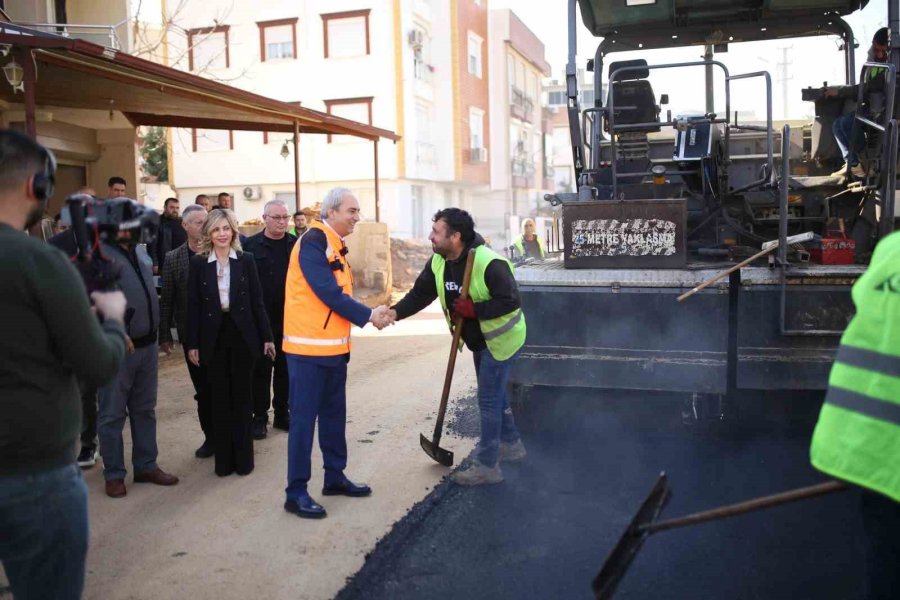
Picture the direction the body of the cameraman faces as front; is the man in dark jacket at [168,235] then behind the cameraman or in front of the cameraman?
in front

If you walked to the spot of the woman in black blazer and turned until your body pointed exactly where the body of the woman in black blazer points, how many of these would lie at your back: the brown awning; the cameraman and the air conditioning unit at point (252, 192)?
2

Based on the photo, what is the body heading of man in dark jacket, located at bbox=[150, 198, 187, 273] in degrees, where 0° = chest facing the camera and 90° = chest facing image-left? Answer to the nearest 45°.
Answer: approximately 315°

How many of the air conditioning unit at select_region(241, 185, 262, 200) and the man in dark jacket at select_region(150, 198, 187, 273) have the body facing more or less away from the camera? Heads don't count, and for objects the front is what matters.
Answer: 0

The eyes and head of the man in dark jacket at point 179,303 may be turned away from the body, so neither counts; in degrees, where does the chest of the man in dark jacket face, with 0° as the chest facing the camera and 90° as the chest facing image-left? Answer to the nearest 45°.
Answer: approximately 315°

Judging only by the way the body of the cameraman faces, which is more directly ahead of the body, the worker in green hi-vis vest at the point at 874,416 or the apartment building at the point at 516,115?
the apartment building

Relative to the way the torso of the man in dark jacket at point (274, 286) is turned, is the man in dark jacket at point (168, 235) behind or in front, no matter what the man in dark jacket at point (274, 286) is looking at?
behind

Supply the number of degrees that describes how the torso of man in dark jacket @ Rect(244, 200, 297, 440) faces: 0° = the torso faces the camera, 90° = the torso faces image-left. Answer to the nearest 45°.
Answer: approximately 0°

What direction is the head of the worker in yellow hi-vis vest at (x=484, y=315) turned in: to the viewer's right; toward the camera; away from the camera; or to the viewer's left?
to the viewer's left

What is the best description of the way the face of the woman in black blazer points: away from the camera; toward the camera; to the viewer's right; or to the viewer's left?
toward the camera

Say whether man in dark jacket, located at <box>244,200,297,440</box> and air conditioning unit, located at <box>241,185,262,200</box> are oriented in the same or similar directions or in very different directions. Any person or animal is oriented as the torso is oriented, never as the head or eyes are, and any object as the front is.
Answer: same or similar directions

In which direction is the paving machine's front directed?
away from the camera

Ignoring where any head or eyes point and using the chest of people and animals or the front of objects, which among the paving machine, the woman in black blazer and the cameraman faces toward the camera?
the woman in black blazer

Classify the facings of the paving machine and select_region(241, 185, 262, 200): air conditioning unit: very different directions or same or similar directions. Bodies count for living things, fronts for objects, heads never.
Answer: very different directions

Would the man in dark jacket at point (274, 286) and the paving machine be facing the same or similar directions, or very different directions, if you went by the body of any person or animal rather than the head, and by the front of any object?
very different directions

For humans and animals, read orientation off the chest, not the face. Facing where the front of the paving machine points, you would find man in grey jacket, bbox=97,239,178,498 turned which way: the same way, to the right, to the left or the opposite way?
to the right

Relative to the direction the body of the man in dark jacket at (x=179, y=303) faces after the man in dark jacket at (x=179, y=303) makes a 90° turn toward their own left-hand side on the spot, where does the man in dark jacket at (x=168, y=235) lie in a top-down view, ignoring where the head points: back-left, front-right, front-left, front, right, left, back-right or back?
front-left

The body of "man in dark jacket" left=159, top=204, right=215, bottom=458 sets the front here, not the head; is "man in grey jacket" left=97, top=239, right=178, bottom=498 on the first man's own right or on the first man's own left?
on the first man's own right

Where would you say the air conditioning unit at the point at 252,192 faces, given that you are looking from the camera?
facing the viewer

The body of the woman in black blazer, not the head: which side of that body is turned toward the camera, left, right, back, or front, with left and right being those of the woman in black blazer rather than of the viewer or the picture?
front
